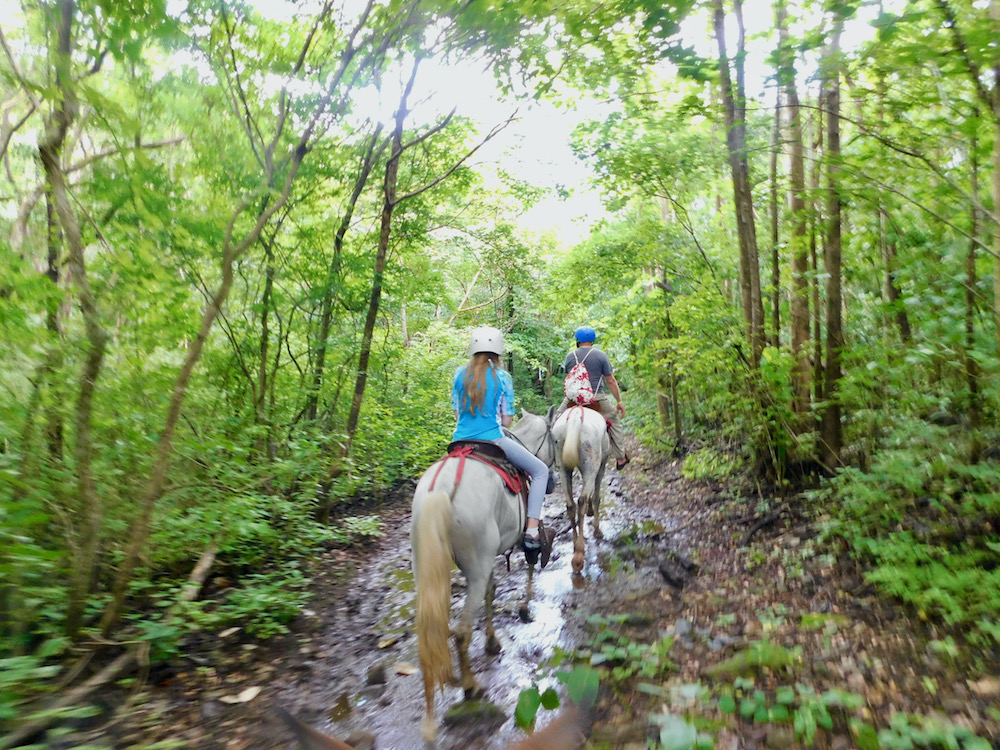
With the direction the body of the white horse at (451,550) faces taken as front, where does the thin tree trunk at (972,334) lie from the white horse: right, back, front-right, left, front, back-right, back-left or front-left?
front-right

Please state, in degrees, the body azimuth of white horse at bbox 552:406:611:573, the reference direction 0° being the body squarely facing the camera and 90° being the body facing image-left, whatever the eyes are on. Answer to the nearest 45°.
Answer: approximately 180°

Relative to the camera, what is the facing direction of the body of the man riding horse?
away from the camera

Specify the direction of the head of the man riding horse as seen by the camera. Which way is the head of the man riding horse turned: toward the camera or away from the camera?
away from the camera

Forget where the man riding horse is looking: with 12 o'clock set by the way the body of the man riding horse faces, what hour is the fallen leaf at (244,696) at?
The fallen leaf is roughly at 7 o'clock from the man riding horse.

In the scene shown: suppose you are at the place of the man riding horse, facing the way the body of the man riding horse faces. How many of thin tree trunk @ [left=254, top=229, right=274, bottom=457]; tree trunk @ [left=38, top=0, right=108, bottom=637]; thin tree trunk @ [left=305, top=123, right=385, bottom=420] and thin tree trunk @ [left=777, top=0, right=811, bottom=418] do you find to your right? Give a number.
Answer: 1

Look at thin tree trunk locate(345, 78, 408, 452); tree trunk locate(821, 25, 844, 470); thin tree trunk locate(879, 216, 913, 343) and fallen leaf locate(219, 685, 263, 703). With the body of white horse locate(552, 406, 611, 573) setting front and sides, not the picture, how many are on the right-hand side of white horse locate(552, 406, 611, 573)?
2

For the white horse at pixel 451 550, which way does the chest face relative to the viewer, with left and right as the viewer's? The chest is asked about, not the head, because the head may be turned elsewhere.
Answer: facing away from the viewer and to the right of the viewer

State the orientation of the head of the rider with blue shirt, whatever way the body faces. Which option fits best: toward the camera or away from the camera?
away from the camera
